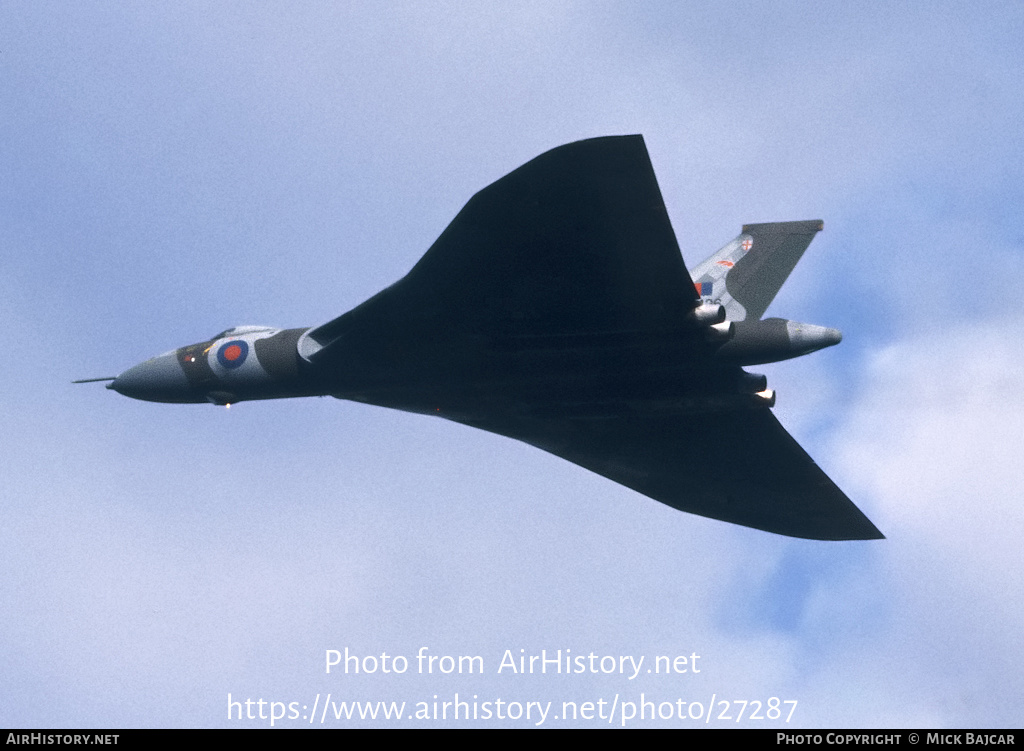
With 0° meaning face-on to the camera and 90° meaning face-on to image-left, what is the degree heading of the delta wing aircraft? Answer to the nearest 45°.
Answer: approximately 90°
